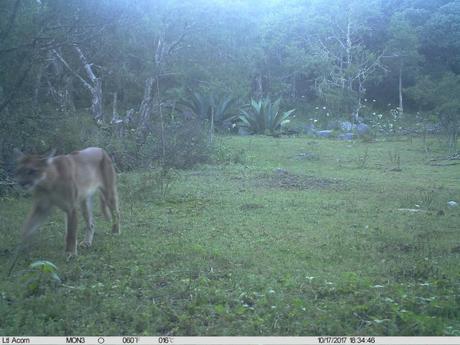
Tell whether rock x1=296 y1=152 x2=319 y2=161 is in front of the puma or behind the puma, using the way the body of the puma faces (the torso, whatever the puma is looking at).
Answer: behind

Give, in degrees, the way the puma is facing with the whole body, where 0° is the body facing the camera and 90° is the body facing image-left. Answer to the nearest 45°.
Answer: approximately 45°

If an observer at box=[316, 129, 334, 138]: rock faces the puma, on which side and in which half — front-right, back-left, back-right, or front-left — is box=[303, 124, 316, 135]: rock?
back-right

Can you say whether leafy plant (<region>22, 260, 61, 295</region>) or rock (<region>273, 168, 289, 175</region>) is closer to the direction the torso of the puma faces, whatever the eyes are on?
the leafy plant

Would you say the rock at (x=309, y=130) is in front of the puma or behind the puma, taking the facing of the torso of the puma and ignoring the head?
behind

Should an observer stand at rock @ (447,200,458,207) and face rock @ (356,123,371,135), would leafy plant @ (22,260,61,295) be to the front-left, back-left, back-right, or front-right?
back-left

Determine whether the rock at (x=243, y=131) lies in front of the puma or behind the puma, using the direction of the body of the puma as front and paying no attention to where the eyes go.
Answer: behind

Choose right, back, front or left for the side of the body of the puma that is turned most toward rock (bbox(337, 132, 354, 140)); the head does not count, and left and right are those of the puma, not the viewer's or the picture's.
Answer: back

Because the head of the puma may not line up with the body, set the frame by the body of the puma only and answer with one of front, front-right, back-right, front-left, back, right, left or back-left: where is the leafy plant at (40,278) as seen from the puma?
front-left

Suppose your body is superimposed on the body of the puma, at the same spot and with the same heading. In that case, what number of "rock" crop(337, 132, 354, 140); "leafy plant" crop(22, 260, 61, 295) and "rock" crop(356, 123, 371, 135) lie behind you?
2

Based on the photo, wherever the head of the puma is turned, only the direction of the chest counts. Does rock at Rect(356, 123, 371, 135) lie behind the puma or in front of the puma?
behind
